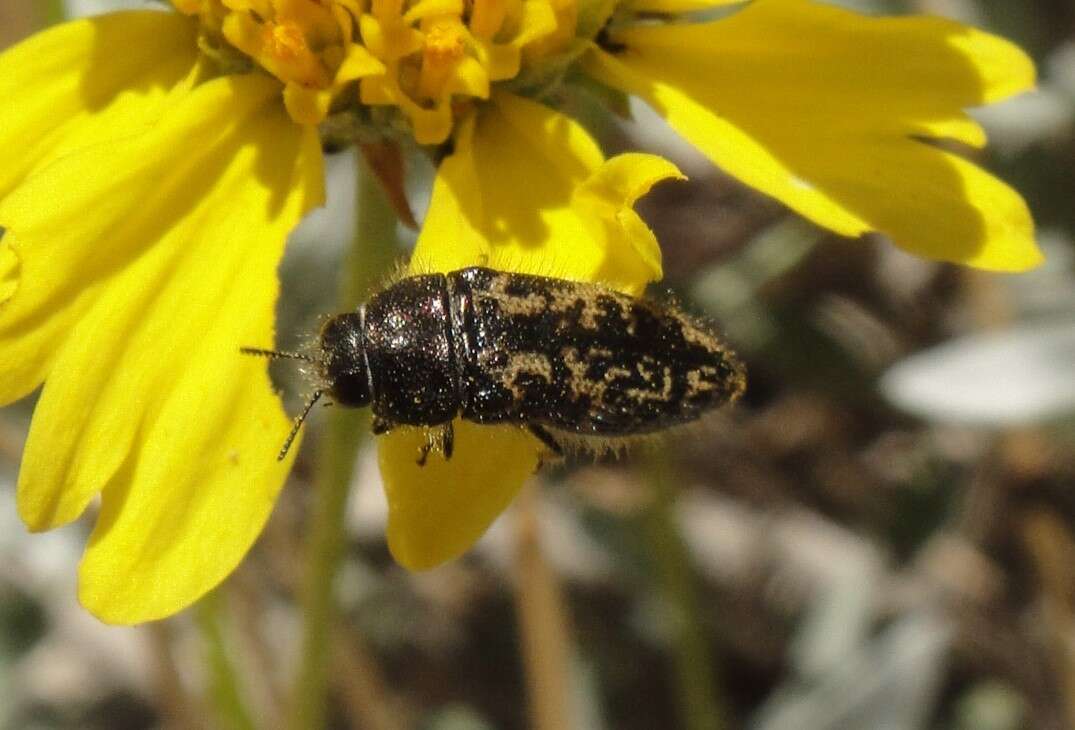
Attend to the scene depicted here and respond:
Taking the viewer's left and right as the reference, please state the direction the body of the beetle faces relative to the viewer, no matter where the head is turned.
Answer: facing to the left of the viewer
